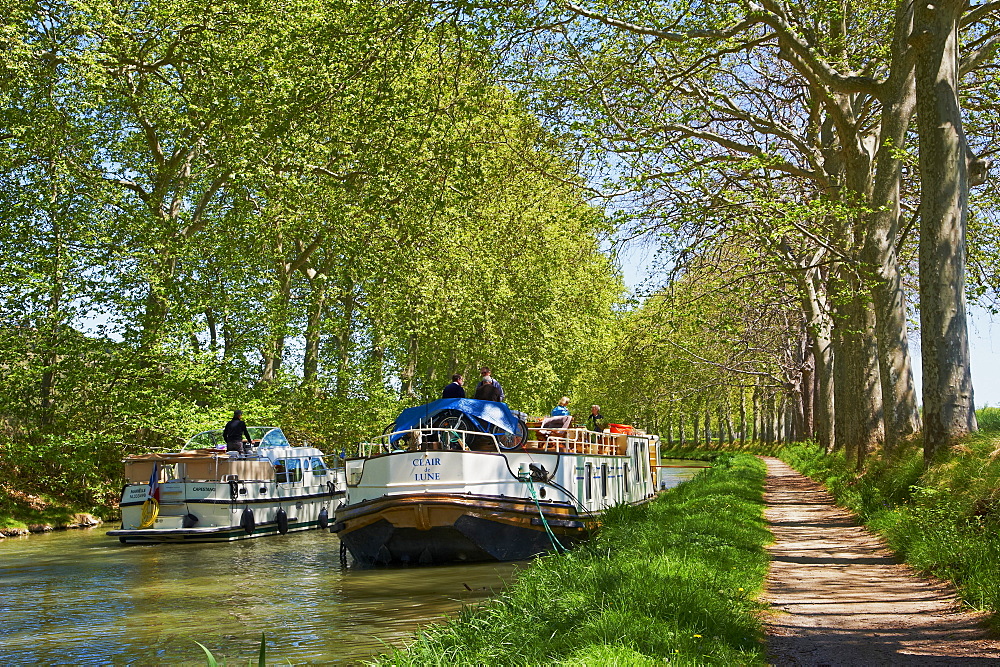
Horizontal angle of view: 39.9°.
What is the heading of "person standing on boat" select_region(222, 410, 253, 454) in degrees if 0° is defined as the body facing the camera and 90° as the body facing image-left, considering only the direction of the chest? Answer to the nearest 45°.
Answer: approximately 225°

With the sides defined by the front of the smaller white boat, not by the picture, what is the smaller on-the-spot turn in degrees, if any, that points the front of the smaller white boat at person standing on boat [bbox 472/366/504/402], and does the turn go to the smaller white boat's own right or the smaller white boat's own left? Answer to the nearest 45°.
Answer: approximately 90° to the smaller white boat's own right

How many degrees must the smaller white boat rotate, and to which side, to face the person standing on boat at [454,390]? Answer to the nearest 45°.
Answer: approximately 90° to its right

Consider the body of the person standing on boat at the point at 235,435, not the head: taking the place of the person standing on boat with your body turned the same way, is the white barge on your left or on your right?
on your right

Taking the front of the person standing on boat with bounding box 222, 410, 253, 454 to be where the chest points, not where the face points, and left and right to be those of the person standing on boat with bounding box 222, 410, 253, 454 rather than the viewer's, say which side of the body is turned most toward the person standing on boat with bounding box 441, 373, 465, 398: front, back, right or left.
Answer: right

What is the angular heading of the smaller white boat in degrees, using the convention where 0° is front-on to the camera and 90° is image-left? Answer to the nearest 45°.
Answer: approximately 225°
